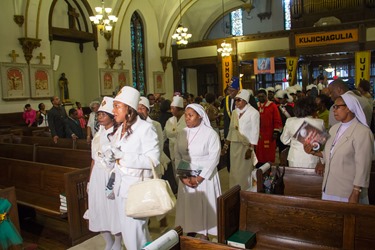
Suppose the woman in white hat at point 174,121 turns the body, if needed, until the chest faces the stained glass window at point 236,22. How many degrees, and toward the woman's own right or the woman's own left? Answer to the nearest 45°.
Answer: approximately 135° to the woman's own right

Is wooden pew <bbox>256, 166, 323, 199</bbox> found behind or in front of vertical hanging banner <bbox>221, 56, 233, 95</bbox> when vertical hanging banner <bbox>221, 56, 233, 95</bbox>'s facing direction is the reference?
in front

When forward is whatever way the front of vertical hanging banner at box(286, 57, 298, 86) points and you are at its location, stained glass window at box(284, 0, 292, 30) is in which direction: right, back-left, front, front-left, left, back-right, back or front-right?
back

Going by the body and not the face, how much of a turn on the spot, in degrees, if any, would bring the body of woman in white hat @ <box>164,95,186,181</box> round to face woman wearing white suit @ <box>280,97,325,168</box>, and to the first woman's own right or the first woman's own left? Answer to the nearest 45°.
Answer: approximately 90° to the first woman's own left

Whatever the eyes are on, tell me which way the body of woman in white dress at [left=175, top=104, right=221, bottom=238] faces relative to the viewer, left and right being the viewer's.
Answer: facing the viewer and to the left of the viewer

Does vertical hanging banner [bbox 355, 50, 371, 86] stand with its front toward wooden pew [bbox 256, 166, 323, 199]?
yes

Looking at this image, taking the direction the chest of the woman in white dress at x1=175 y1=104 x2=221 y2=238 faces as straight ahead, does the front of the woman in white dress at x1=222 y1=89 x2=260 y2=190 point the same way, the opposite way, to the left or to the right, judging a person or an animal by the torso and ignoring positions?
the same way

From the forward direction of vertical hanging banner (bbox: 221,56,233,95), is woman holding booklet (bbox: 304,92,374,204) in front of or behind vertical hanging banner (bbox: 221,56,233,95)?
in front

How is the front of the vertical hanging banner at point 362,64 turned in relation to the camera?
facing the viewer

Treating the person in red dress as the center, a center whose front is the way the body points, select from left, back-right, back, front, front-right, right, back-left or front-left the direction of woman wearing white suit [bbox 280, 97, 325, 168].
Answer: front-left

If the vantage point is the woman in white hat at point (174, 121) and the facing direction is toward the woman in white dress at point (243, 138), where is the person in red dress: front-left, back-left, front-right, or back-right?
front-left

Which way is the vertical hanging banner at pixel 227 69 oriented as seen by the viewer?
toward the camera

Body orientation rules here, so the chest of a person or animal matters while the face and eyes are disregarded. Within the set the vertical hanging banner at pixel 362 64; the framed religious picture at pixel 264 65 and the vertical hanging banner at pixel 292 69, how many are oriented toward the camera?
3

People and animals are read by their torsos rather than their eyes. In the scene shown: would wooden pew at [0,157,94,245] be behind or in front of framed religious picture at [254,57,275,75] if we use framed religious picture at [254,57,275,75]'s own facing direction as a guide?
in front

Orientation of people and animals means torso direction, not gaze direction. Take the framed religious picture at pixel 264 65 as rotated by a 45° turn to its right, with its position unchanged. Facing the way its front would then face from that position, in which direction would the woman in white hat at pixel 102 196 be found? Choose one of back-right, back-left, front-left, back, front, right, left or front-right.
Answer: front-left
